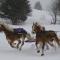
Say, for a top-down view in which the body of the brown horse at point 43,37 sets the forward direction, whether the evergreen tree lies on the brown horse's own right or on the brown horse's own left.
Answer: on the brown horse's own right

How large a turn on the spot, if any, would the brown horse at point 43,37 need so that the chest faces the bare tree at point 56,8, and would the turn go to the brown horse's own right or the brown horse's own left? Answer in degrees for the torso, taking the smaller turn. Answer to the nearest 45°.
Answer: approximately 135° to the brown horse's own right

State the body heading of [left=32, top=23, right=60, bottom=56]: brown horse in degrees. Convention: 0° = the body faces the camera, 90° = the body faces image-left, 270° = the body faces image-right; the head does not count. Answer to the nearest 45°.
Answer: approximately 45°
